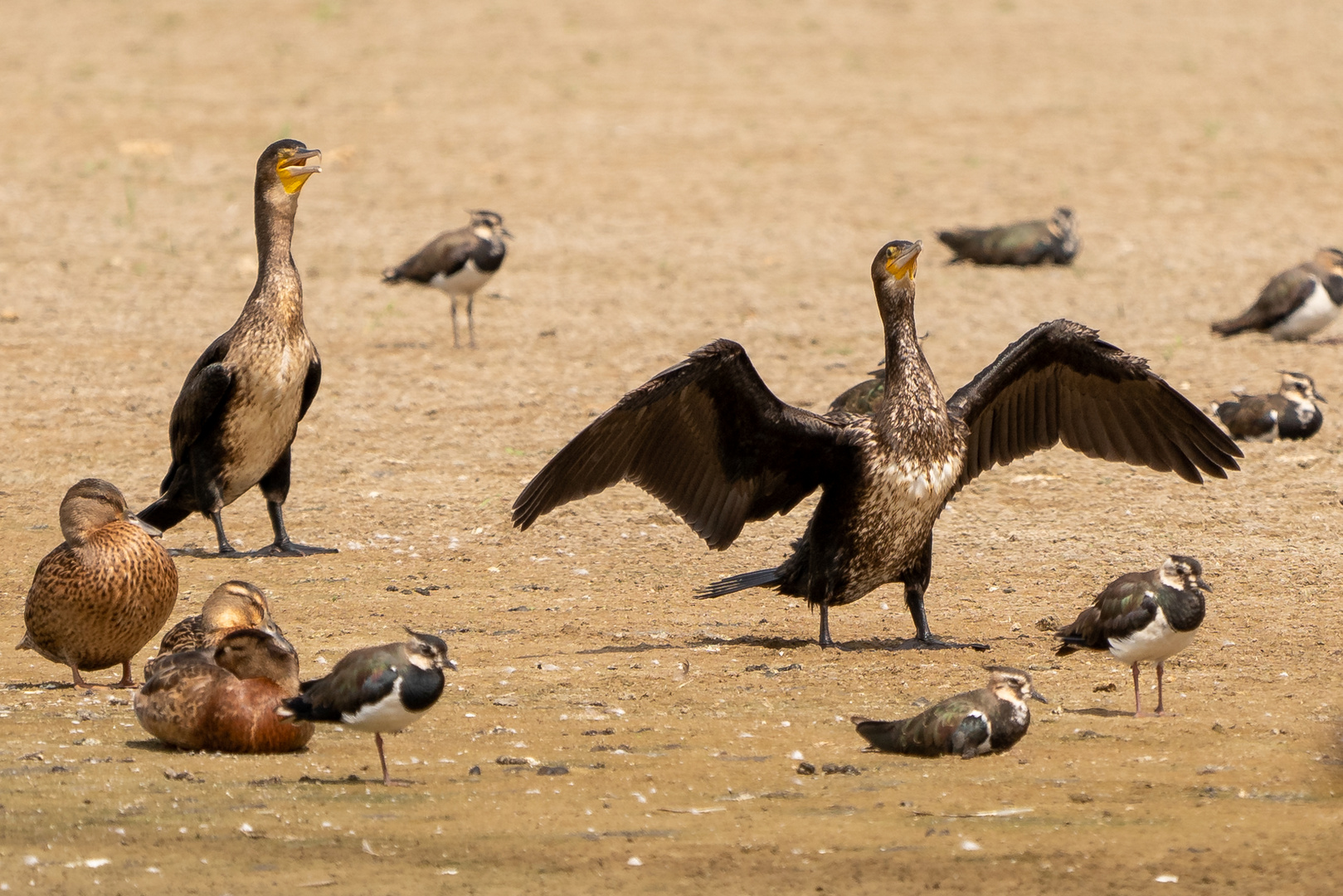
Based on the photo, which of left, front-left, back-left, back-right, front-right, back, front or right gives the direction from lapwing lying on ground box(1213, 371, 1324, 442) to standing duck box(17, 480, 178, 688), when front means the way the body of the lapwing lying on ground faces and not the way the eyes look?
back-right

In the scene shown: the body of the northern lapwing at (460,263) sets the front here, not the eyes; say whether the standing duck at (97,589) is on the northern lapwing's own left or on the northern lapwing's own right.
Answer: on the northern lapwing's own right

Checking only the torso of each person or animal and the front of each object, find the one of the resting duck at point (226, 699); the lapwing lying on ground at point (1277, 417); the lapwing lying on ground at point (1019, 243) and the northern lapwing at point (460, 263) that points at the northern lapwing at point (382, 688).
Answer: the resting duck

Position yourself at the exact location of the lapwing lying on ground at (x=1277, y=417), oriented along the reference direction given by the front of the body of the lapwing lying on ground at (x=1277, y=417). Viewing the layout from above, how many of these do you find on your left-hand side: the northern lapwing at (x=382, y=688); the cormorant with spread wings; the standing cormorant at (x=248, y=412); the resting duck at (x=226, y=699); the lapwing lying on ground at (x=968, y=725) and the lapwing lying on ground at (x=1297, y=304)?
1

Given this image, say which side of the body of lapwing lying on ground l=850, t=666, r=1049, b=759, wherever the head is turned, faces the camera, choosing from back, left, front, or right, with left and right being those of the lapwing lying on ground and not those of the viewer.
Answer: right

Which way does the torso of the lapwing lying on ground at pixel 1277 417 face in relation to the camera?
to the viewer's right

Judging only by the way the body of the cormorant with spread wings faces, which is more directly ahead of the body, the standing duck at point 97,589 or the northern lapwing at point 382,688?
the northern lapwing

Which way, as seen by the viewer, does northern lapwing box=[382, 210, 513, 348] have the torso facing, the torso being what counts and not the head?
to the viewer's right

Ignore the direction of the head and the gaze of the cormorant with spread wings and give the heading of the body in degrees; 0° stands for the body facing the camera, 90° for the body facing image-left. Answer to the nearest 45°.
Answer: approximately 315°

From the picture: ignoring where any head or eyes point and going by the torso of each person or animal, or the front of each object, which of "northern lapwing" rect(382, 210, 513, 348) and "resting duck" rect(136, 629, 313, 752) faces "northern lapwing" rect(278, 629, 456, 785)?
the resting duck

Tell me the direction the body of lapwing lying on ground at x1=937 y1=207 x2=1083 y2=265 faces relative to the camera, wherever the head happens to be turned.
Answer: to the viewer's right

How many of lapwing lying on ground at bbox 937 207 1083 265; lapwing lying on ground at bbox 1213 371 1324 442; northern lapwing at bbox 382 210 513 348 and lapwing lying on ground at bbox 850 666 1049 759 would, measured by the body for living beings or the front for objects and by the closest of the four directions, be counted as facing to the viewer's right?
4

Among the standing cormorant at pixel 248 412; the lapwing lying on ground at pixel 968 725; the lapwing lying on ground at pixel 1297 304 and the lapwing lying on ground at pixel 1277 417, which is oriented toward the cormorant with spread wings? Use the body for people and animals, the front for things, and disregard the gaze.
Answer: the standing cormorant

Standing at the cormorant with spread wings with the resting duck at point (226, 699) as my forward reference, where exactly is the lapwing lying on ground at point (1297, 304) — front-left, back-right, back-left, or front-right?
back-right

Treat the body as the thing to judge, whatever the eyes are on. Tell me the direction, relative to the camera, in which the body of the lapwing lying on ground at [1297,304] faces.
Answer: to the viewer's right

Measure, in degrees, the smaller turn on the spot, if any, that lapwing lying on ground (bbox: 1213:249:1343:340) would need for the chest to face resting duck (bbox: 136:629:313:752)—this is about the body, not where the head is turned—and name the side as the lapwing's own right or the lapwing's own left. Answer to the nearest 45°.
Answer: approximately 90° to the lapwing's own right

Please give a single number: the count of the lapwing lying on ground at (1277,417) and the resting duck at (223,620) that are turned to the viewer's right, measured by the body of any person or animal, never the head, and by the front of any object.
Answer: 2

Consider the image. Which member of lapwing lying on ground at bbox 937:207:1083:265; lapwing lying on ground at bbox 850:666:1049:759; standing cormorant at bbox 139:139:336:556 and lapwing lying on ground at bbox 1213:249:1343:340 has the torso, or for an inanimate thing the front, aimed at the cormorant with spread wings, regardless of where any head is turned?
the standing cormorant

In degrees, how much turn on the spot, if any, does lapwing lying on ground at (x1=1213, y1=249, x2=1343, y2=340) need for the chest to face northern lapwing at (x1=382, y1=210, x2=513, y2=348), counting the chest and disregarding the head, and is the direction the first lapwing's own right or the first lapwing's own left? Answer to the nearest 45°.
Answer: approximately 180°

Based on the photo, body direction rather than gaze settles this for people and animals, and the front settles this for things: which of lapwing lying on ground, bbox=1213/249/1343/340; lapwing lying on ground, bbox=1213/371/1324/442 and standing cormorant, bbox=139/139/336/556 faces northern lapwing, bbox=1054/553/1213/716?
the standing cormorant

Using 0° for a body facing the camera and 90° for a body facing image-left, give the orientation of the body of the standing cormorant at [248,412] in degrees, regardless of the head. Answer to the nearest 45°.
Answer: approximately 315°
